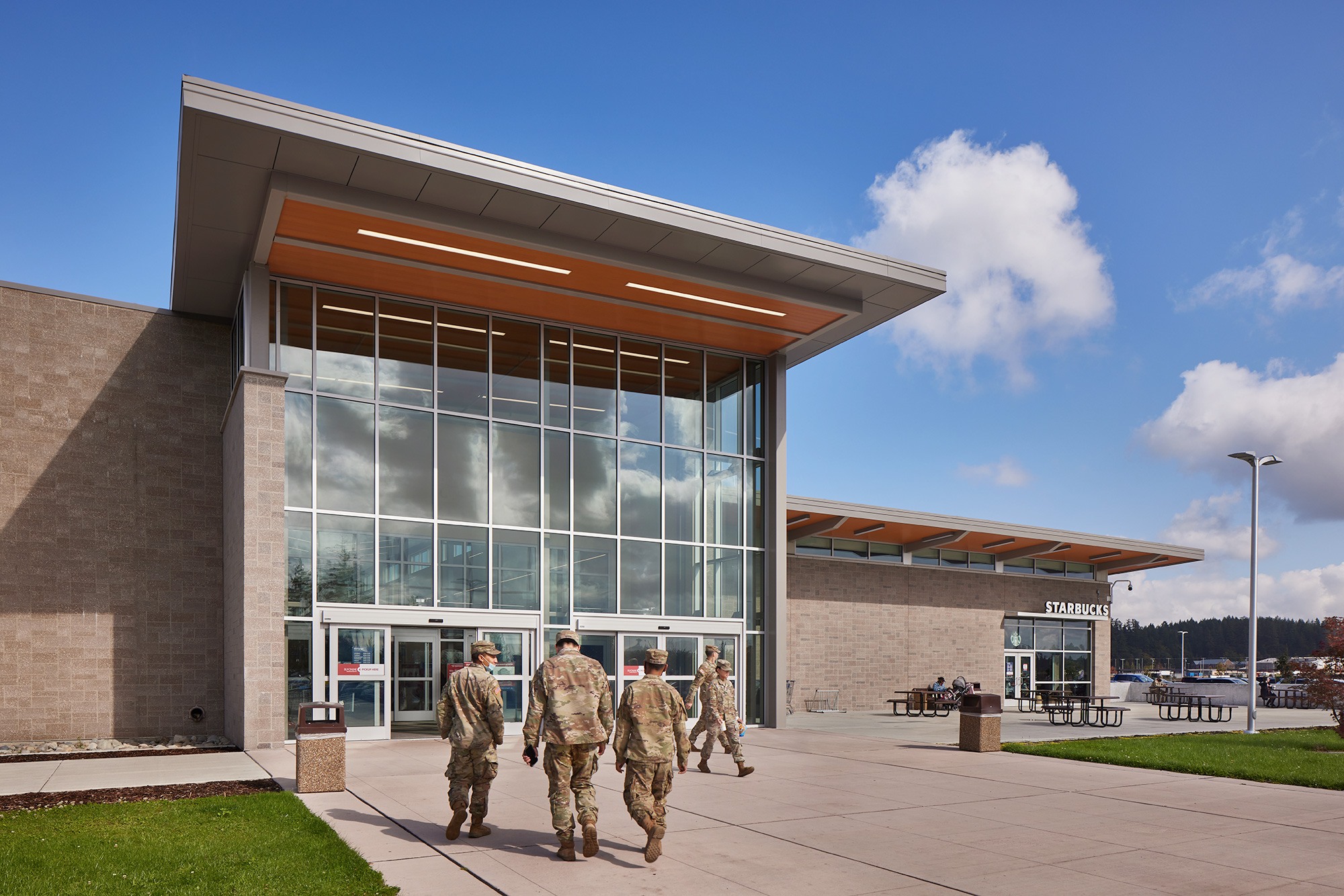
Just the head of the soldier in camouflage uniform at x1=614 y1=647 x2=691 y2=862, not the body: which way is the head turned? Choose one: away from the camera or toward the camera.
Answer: away from the camera

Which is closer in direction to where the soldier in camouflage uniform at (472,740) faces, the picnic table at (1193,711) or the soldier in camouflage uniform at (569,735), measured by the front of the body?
the picnic table

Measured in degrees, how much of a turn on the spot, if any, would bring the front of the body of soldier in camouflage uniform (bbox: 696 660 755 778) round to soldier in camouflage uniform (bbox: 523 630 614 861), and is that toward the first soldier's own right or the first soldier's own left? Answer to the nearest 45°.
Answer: approximately 45° to the first soldier's own right

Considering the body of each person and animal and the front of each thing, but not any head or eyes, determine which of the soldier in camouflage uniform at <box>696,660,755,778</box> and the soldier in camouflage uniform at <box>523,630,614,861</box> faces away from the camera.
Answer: the soldier in camouflage uniform at <box>523,630,614,861</box>

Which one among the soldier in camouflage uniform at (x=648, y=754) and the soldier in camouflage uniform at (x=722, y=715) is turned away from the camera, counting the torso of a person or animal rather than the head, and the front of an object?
the soldier in camouflage uniform at (x=648, y=754)

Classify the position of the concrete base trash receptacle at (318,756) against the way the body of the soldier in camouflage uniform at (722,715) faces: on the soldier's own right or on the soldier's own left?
on the soldier's own right

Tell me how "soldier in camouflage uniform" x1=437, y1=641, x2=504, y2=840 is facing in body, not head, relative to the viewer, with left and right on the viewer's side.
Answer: facing away from the viewer and to the right of the viewer

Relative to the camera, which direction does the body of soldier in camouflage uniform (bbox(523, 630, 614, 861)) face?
away from the camera

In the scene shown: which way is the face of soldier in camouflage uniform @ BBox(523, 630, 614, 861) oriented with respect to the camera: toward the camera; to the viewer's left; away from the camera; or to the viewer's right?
away from the camera

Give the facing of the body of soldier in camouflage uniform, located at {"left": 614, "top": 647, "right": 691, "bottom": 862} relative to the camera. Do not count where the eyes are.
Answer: away from the camera
